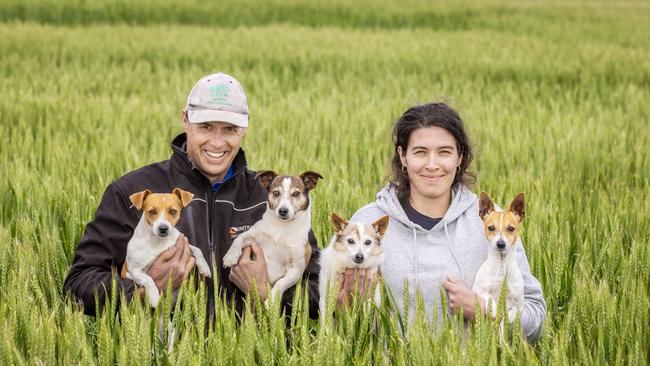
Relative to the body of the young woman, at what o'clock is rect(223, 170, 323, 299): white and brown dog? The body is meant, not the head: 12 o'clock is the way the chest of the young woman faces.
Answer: The white and brown dog is roughly at 3 o'clock from the young woman.

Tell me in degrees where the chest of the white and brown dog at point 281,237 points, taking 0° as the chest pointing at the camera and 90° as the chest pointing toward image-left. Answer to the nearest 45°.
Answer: approximately 0°

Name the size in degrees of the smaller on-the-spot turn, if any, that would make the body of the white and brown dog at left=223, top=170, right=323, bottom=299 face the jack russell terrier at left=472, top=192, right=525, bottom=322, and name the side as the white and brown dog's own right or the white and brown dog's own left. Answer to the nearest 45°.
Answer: approximately 45° to the white and brown dog's own left

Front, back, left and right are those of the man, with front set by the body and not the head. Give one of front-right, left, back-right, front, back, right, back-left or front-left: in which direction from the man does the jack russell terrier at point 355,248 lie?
front-left

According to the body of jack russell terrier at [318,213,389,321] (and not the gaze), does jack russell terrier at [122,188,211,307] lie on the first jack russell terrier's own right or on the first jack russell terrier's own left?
on the first jack russell terrier's own right

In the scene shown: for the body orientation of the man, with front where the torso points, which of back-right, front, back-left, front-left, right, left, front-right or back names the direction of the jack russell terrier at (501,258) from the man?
front-left

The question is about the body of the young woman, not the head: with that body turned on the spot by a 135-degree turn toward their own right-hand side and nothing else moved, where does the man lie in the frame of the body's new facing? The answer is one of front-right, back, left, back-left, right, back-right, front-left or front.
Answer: front-left

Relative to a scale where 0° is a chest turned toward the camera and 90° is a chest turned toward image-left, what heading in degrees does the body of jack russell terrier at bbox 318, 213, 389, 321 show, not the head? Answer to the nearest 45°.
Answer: approximately 0°

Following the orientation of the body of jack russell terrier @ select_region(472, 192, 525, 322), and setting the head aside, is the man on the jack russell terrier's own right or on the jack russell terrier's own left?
on the jack russell terrier's own right
